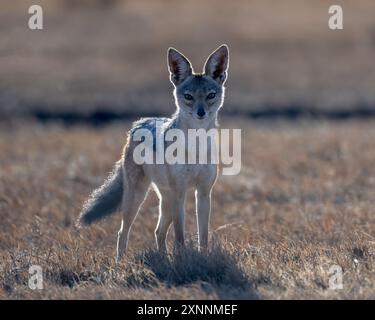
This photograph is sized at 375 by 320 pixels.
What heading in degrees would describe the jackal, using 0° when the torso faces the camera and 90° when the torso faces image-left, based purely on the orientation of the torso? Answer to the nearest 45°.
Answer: approximately 315°
